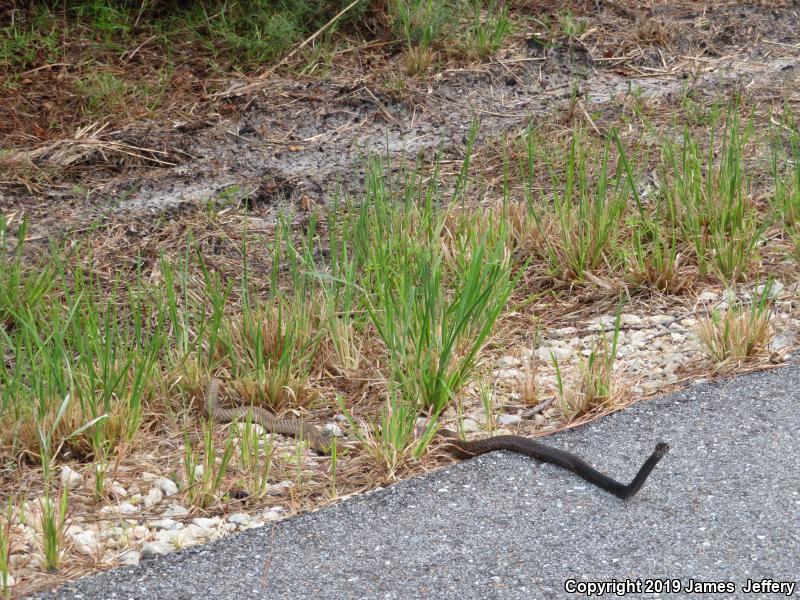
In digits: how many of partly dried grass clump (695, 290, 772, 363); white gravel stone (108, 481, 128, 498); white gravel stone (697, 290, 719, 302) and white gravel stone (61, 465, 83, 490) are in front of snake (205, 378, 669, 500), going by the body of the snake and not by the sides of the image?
2

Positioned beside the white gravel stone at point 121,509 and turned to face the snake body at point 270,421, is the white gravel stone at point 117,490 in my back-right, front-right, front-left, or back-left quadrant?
front-left
